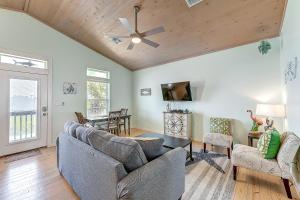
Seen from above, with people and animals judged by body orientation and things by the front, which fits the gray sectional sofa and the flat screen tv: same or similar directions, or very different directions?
very different directions

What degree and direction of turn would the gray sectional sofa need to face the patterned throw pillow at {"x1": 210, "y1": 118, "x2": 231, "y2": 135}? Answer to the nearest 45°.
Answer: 0° — it already faces it

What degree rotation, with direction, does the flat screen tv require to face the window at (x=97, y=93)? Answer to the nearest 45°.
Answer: approximately 45° to its right

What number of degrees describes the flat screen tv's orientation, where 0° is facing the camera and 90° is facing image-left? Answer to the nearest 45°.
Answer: approximately 45°

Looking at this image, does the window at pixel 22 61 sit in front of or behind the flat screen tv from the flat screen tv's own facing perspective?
in front

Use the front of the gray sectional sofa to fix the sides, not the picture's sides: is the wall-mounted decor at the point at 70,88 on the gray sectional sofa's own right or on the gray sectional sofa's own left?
on the gray sectional sofa's own left

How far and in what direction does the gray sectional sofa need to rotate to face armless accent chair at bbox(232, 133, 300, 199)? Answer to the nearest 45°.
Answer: approximately 45° to its right

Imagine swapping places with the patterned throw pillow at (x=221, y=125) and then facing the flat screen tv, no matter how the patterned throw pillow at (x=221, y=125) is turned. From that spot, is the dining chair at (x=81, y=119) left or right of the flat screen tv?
left

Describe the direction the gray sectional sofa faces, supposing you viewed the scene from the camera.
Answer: facing away from the viewer and to the right of the viewer

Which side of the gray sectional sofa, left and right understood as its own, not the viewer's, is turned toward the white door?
left

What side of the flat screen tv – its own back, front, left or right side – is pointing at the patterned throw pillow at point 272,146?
left
